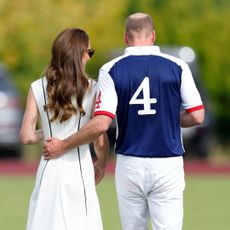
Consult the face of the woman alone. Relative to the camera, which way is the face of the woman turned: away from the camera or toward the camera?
away from the camera

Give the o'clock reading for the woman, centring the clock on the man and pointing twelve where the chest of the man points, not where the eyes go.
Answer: The woman is roughly at 9 o'clock from the man.

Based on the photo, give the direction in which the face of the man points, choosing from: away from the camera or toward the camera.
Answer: away from the camera

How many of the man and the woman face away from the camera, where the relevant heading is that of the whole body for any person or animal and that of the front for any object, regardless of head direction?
2

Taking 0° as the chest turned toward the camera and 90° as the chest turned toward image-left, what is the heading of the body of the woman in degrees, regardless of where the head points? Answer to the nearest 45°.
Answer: approximately 180°

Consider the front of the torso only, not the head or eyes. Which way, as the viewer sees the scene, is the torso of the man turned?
away from the camera

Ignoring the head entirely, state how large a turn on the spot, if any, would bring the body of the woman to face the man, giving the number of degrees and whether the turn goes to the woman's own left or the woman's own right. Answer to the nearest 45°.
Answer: approximately 90° to the woman's own right
